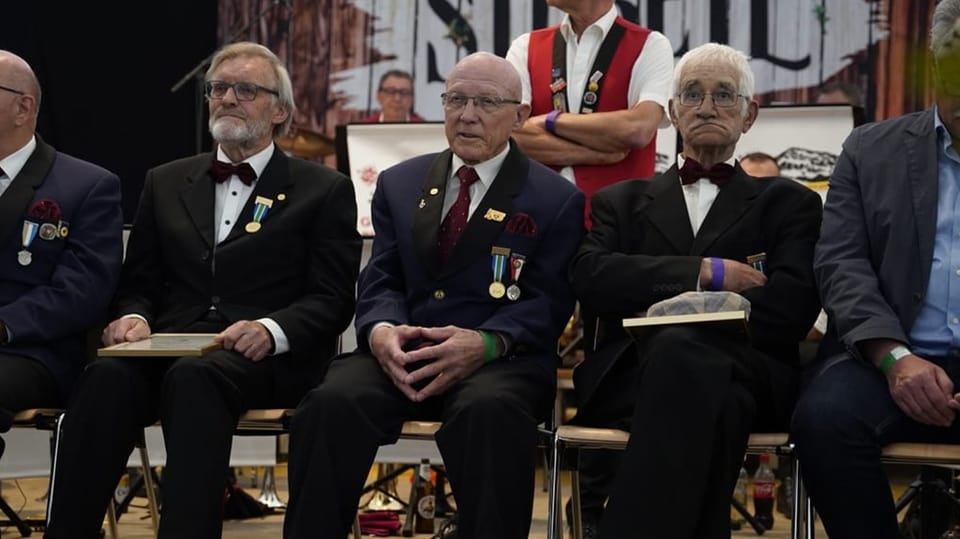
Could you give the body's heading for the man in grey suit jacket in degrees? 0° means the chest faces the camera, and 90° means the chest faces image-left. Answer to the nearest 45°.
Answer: approximately 0°

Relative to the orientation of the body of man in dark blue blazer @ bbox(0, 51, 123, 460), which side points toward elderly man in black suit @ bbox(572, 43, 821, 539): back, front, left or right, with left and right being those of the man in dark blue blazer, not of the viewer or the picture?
left

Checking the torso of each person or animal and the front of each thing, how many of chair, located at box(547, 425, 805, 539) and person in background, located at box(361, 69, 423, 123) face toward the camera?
2

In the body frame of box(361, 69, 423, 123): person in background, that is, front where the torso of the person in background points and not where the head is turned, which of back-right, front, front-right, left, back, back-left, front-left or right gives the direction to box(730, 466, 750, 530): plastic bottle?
front-left

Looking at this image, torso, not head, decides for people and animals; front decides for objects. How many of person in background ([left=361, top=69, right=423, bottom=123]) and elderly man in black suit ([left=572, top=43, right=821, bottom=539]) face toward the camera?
2

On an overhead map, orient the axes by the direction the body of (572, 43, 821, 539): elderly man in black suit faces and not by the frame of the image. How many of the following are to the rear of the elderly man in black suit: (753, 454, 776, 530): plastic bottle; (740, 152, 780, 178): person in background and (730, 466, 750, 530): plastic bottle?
3
